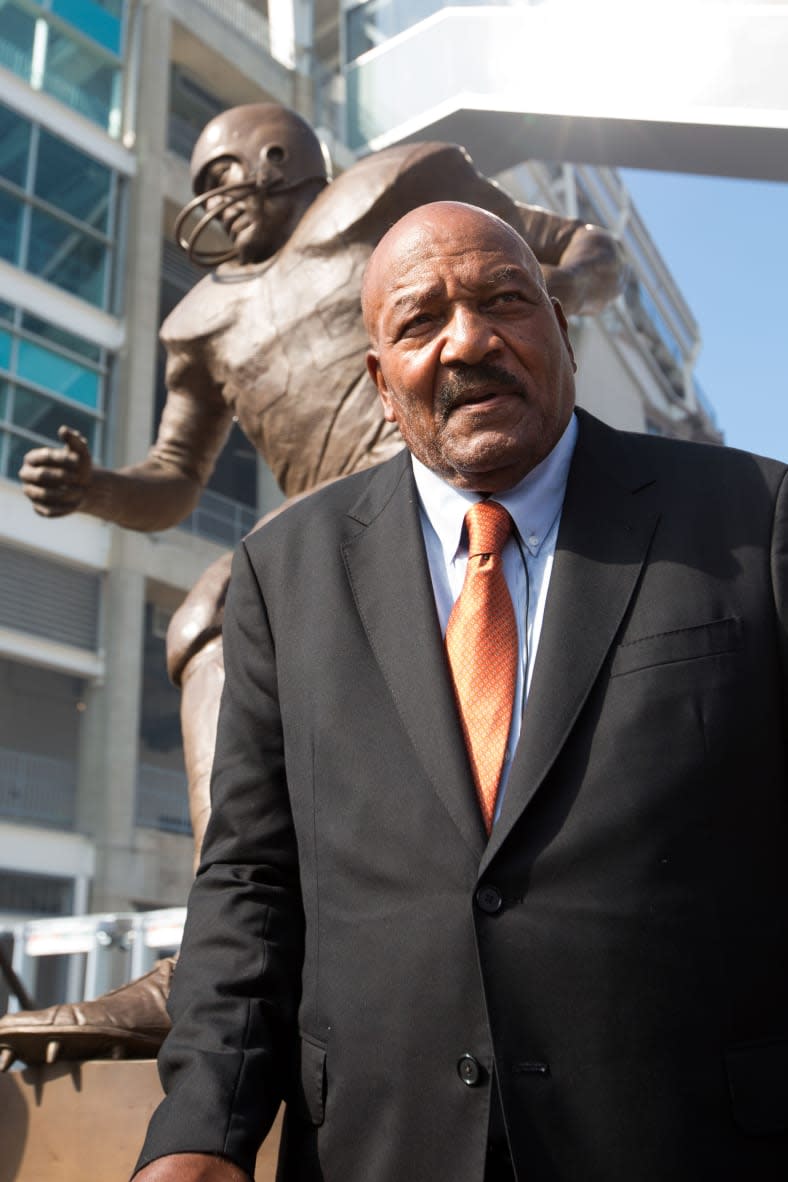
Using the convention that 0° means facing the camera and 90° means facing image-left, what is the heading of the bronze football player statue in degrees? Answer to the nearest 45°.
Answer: approximately 45°
